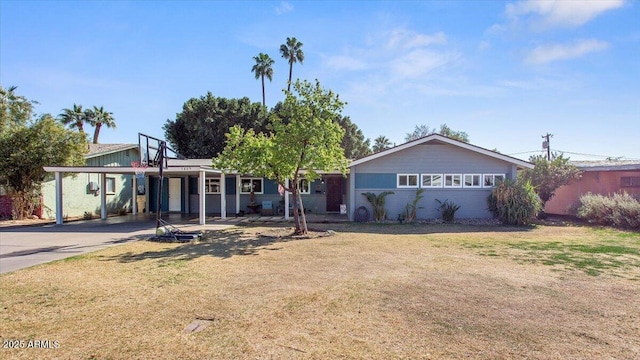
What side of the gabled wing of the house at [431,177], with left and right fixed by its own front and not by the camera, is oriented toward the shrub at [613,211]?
left

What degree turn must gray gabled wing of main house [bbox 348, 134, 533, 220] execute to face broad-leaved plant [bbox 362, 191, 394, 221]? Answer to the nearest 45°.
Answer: approximately 45° to its right

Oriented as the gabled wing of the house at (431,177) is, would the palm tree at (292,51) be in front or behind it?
behind

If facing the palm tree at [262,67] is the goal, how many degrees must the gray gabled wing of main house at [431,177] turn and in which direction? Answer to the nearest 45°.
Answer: approximately 135° to its right

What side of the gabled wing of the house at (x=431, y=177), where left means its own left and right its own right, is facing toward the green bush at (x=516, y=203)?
left

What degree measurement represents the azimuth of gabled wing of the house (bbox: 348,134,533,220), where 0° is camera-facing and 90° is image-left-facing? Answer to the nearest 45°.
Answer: approximately 0°

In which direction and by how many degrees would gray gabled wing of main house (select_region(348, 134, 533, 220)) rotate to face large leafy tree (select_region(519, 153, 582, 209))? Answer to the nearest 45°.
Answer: approximately 135° to its left

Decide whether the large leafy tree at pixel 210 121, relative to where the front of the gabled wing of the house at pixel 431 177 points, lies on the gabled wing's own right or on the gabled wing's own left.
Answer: on the gabled wing's own right

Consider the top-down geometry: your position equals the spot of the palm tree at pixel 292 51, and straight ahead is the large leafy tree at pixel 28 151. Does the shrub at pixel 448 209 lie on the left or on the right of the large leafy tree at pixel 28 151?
left
